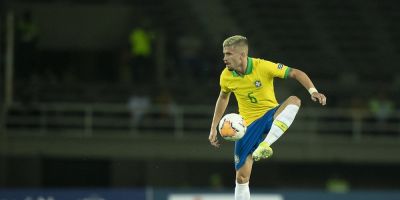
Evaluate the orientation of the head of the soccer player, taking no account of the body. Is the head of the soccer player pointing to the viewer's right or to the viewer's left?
to the viewer's left

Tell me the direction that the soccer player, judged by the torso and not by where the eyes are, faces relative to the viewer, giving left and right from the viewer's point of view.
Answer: facing the viewer and to the left of the viewer
